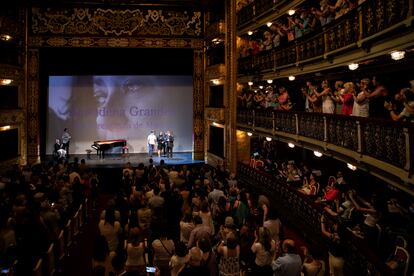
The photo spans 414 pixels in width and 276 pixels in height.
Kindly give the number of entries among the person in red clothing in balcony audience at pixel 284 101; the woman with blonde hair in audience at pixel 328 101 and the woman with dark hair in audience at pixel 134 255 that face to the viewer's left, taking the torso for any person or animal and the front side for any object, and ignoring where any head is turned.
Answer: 2

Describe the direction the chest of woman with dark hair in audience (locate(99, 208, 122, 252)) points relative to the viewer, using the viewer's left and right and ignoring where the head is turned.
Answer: facing away from the viewer

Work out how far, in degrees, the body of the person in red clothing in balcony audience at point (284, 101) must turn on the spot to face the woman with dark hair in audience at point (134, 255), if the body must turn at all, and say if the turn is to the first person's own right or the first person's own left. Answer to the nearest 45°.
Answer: approximately 90° to the first person's own left

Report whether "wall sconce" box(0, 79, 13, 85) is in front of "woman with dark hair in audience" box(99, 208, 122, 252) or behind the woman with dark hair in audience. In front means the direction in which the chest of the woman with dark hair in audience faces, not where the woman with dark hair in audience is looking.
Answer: in front

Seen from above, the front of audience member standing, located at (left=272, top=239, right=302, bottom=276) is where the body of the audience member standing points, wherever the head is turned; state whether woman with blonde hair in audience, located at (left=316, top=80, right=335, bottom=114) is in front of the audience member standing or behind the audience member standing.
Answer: in front

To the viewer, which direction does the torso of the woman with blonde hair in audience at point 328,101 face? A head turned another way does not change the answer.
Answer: to the viewer's left

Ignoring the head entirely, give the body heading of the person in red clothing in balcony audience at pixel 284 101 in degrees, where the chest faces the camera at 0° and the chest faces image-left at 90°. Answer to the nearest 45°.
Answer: approximately 90°

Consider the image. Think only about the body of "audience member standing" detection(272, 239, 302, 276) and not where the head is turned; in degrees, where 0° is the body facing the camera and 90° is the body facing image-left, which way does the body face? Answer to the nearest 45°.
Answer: approximately 180°

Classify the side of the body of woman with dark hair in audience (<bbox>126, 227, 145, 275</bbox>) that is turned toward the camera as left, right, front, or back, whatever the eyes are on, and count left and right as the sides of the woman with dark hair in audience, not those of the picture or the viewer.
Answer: back

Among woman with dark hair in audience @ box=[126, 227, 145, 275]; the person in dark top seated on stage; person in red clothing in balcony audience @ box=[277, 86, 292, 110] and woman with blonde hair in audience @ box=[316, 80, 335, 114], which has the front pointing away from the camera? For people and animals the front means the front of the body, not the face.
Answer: woman with dark hair in audience @ box=[126, 227, 145, 275]

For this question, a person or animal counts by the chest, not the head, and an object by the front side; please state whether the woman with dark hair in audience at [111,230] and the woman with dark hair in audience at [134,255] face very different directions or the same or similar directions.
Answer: same or similar directions

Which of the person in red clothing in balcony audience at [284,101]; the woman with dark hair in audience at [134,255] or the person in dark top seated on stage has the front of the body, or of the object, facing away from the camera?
the woman with dark hair in audience at [134,255]

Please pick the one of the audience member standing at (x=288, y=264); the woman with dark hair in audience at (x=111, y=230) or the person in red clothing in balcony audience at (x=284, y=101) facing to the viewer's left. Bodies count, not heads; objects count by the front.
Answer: the person in red clothing in balcony audience at (x=284, y=101)

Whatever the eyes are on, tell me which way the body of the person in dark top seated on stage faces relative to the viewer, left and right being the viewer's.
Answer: facing the viewer and to the right of the viewer

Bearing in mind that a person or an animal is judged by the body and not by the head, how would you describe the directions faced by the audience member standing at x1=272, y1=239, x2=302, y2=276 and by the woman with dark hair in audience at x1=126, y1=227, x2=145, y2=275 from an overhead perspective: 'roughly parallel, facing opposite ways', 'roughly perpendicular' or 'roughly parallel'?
roughly parallel
